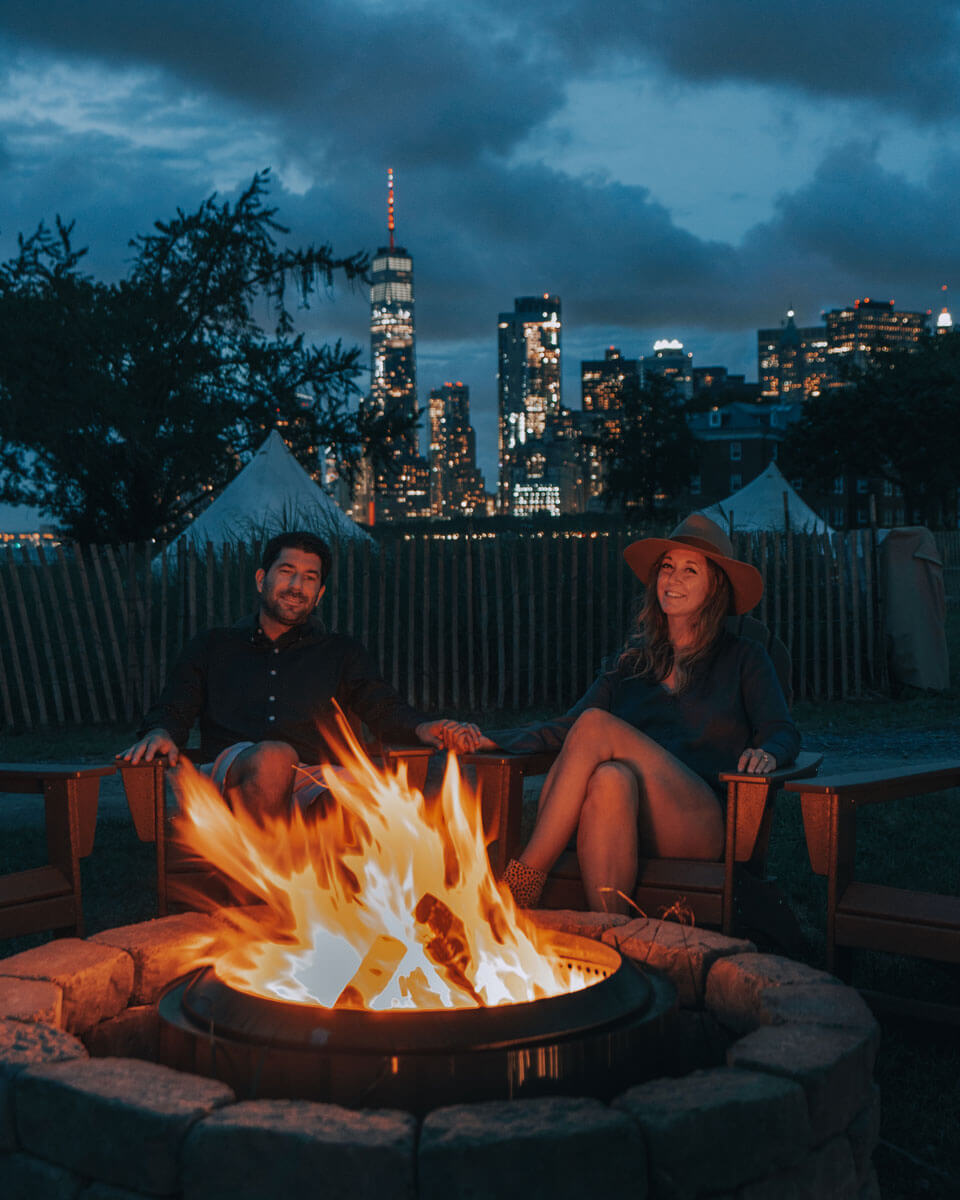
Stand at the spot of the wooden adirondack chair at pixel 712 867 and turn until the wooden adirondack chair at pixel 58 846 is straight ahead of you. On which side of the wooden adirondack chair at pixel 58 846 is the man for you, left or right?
right

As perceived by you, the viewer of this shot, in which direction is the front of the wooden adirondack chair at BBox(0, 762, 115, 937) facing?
facing the viewer and to the right of the viewer

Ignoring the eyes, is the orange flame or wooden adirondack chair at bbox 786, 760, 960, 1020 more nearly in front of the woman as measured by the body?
the orange flame

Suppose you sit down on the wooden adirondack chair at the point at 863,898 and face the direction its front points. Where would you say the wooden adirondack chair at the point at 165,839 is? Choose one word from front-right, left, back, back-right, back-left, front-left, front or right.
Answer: front-right

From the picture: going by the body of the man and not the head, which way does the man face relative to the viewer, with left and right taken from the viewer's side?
facing the viewer

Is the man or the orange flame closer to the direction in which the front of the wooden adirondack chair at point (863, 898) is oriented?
the orange flame

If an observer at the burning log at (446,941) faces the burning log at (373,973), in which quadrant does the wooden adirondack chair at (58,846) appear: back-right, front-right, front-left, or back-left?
front-right

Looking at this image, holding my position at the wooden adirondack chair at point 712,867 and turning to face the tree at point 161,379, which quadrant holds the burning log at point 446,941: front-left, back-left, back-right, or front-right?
back-left

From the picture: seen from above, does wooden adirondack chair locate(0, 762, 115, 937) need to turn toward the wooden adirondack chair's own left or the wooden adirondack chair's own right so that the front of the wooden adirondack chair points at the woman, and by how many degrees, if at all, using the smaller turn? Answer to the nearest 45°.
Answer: approximately 45° to the wooden adirondack chair's own left

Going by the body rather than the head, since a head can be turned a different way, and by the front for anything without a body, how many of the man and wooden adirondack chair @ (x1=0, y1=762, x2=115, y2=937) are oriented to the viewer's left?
0

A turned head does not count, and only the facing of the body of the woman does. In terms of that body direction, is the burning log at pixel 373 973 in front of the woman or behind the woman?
in front

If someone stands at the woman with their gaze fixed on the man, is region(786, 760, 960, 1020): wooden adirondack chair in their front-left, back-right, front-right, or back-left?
back-left

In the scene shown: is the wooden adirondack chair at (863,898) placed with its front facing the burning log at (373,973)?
yes

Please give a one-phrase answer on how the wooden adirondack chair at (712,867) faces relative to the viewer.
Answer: facing the viewer and to the left of the viewer
